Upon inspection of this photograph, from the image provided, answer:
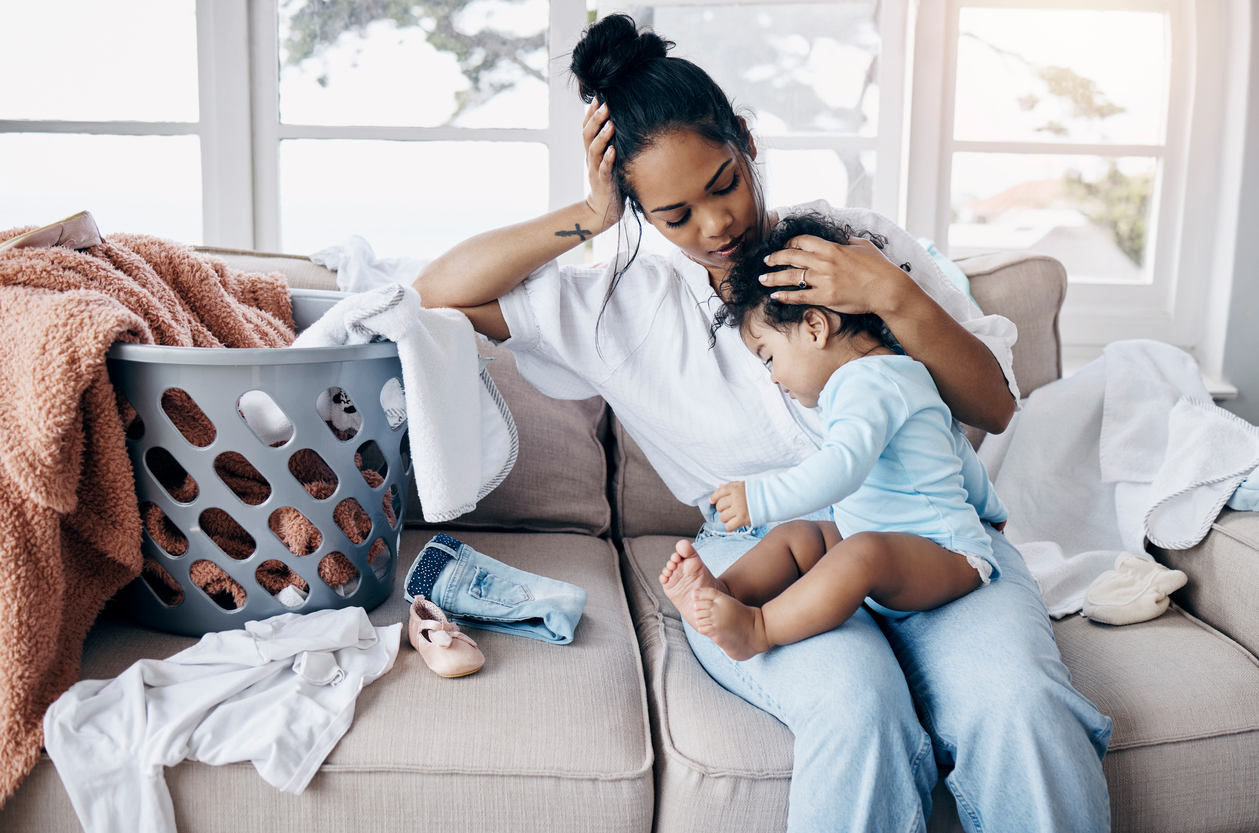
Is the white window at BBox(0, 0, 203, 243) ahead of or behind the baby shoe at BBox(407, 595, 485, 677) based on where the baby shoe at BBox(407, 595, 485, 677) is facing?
behind

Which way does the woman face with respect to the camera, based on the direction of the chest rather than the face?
toward the camera

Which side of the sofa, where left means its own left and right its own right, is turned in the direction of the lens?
front

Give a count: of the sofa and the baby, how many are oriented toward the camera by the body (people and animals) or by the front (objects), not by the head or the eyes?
1

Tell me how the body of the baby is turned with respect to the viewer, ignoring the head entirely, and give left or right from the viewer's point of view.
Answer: facing to the left of the viewer
